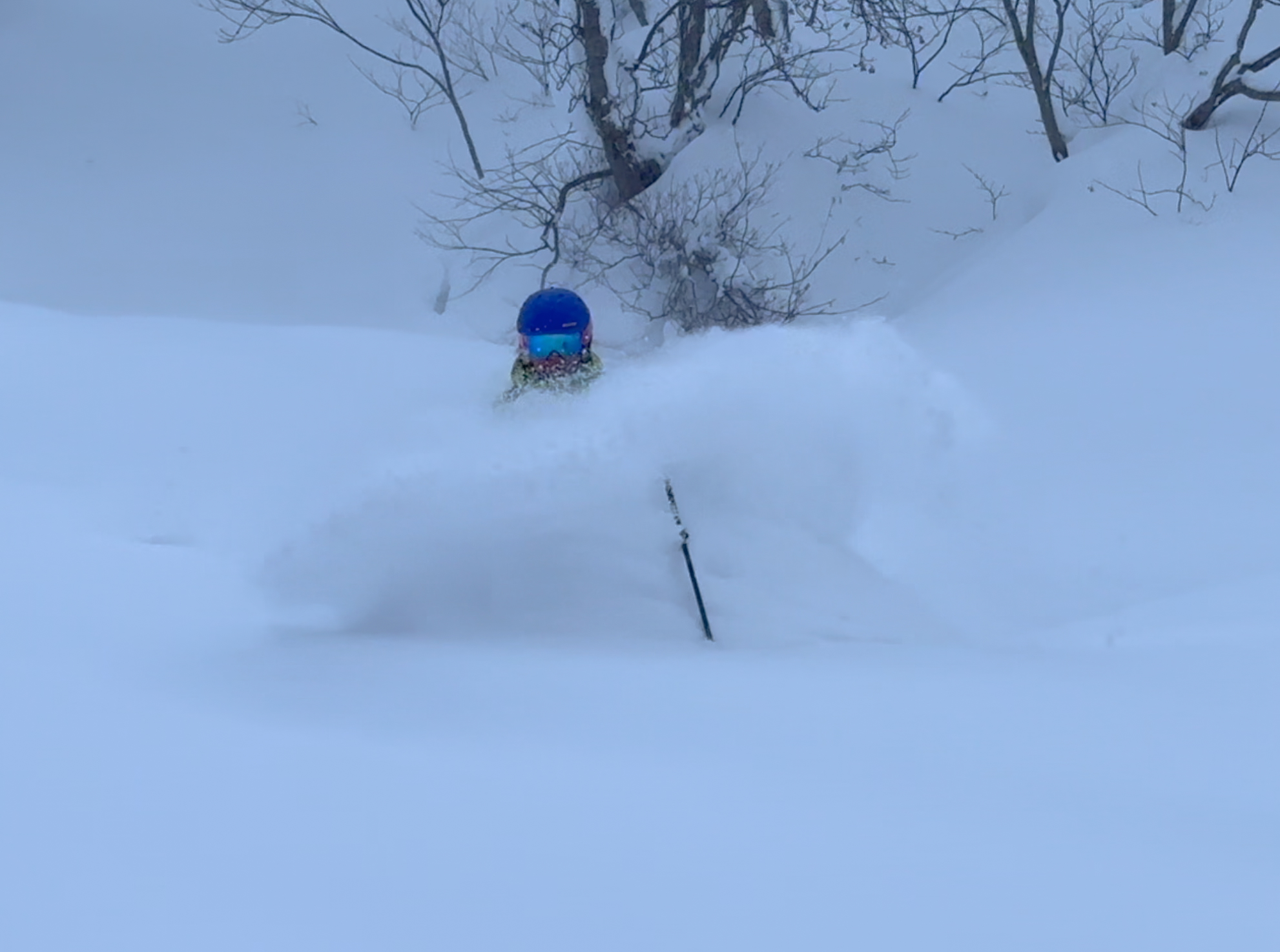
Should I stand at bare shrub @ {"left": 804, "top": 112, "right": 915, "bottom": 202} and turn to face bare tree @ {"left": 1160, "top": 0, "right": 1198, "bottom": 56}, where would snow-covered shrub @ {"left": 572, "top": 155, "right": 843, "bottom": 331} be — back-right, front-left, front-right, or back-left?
back-right

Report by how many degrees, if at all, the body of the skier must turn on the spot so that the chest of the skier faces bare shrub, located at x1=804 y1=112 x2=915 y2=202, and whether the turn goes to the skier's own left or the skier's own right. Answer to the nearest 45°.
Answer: approximately 135° to the skier's own left

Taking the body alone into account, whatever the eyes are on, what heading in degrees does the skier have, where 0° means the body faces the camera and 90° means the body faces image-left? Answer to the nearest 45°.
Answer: approximately 0°

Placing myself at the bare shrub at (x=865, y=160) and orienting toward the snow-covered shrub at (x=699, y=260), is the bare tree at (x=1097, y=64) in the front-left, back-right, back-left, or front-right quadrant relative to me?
back-left
